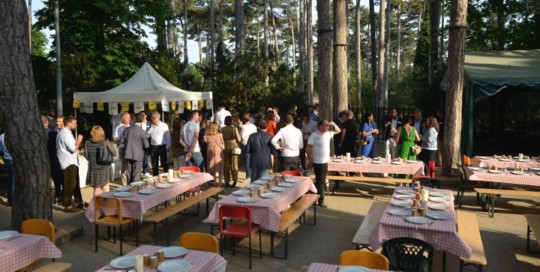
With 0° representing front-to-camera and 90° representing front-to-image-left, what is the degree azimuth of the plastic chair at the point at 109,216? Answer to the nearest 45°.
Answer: approximately 225°

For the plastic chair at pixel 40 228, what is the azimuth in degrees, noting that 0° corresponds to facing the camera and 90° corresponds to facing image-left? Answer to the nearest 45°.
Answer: approximately 45°

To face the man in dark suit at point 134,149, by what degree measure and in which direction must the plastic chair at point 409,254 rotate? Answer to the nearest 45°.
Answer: approximately 45° to its left

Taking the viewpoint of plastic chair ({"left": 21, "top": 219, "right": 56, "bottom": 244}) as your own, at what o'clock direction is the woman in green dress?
The woman in green dress is roughly at 7 o'clock from the plastic chair.

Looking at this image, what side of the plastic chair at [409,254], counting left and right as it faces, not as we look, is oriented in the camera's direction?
back

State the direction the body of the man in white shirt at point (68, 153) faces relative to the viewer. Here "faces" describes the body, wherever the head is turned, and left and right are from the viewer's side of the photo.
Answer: facing to the right of the viewer

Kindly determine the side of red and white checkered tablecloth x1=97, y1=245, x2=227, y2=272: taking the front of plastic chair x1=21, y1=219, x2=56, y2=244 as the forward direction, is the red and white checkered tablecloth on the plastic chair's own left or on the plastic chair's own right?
on the plastic chair's own left

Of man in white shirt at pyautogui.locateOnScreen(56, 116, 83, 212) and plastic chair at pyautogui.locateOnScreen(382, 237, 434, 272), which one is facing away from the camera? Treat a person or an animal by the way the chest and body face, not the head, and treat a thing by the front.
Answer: the plastic chair

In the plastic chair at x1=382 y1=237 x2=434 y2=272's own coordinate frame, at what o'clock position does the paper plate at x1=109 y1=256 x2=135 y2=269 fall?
The paper plate is roughly at 8 o'clock from the plastic chair.

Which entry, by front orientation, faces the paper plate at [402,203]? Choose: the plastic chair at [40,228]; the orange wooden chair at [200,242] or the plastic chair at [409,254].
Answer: the plastic chair at [409,254]
